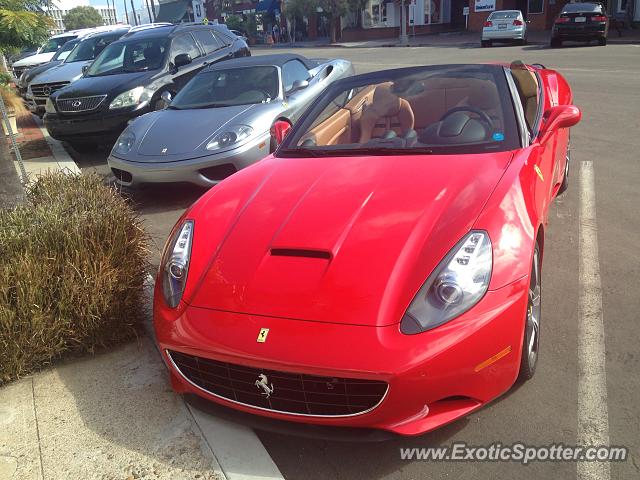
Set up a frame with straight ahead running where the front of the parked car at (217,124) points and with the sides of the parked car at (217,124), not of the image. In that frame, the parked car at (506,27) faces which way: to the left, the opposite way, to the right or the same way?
the opposite way

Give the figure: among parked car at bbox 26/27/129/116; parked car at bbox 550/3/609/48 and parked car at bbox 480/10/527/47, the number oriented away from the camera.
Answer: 2

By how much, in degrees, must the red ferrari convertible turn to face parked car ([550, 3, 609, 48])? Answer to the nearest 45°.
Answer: approximately 135° to its right

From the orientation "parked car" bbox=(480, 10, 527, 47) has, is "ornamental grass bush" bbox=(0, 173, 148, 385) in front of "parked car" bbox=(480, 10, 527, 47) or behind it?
behind

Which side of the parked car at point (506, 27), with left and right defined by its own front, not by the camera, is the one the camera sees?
back

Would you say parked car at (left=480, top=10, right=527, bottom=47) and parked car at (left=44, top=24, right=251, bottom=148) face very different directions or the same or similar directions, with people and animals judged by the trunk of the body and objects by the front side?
very different directions

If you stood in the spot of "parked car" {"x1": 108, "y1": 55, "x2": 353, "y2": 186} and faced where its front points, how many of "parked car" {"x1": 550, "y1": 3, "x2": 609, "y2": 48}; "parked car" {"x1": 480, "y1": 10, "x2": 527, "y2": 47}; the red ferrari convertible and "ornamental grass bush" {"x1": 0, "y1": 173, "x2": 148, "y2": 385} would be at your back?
2

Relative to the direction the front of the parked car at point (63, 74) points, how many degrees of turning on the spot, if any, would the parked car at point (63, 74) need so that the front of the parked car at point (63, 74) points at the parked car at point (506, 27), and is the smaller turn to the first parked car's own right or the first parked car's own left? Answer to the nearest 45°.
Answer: approximately 180°

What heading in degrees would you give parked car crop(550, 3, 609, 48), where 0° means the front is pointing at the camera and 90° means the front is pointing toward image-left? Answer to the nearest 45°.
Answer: approximately 180°
